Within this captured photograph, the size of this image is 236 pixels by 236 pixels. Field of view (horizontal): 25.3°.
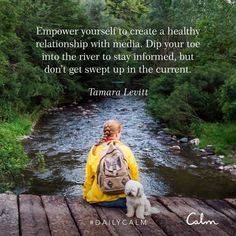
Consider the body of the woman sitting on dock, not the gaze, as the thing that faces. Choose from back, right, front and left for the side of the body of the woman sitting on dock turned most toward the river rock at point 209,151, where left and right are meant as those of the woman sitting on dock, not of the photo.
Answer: front

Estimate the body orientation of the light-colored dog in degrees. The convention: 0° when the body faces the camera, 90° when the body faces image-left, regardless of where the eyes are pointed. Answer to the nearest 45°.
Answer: approximately 45°

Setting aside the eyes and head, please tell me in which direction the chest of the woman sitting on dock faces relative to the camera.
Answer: away from the camera

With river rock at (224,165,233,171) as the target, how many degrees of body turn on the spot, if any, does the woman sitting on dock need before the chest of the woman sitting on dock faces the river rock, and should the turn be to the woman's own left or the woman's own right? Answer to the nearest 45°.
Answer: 0° — they already face it

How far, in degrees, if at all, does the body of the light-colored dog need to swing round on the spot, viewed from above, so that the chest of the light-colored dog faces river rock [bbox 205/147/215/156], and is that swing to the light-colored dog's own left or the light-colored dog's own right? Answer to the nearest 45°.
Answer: approximately 135° to the light-colored dog's own right

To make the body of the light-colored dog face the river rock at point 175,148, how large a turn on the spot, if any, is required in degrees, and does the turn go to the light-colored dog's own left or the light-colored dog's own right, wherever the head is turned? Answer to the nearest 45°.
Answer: approximately 135° to the light-colored dog's own right

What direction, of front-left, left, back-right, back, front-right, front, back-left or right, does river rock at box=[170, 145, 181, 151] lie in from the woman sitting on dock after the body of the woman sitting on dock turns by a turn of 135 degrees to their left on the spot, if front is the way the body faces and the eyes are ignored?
back-right

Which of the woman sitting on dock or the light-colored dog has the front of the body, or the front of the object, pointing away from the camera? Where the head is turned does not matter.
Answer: the woman sitting on dock

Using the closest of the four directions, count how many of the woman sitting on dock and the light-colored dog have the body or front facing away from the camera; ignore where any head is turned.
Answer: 1

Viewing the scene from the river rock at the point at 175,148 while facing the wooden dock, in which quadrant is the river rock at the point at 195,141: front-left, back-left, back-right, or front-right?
back-left
